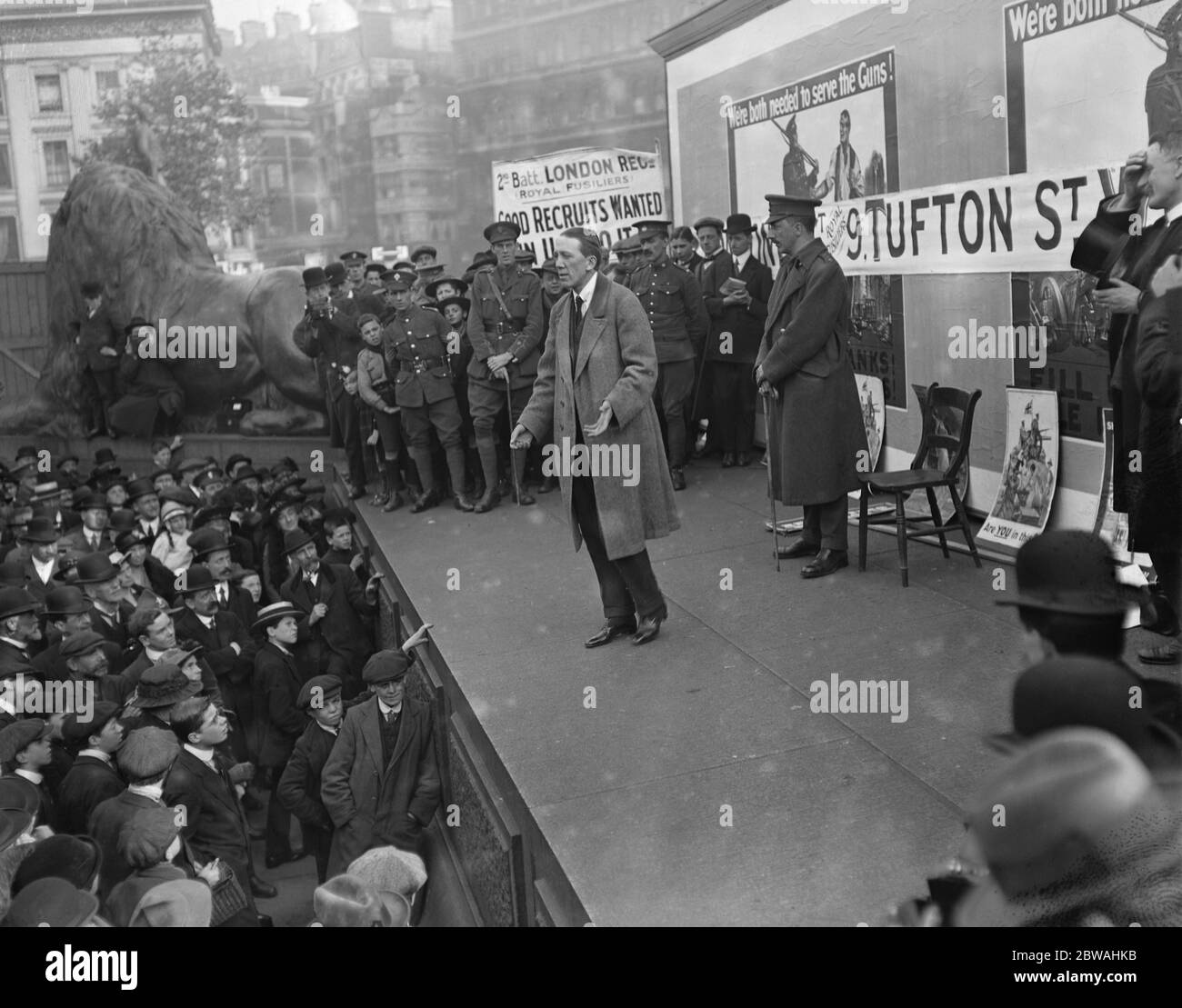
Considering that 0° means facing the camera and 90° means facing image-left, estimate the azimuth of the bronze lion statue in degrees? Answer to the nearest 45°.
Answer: approximately 90°

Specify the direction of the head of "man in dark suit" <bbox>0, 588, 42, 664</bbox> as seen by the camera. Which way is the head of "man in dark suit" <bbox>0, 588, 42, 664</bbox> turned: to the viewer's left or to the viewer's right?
to the viewer's right

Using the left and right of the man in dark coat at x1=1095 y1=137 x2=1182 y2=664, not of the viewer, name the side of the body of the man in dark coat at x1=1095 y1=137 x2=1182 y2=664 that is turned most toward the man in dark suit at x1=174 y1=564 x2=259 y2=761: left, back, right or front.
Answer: front

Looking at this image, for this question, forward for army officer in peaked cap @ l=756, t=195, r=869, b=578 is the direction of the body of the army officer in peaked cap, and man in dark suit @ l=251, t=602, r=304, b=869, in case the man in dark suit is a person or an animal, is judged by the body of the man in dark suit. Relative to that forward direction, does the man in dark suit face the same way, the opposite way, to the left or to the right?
the opposite way

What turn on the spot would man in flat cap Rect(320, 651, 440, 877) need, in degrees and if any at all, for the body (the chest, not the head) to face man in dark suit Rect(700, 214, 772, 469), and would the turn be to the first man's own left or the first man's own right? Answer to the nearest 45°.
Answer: approximately 135° to the first man's own left

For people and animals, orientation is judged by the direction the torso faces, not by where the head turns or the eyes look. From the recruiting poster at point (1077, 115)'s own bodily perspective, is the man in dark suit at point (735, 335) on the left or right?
on its right

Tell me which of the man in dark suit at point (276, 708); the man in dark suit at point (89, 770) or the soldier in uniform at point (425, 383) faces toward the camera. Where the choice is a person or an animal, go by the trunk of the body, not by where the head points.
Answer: the soldier in uniform

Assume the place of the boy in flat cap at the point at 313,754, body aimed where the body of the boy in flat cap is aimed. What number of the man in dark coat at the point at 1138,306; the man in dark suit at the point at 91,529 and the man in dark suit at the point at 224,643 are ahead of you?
1

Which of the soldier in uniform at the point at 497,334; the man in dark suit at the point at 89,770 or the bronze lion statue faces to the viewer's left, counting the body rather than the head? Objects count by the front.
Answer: the bronze lion statue

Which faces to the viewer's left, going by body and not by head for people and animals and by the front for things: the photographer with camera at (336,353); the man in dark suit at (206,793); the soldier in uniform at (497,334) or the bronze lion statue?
the bronze lion statue
